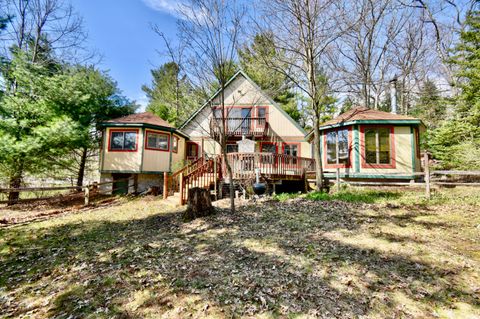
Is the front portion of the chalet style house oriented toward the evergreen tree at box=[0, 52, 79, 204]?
no

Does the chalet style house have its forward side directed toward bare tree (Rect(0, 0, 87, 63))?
no

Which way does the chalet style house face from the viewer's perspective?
toward the camera

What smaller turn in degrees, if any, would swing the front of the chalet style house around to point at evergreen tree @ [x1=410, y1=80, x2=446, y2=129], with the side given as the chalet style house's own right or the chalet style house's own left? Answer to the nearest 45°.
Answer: approximately 135° to the chalet style house's own left

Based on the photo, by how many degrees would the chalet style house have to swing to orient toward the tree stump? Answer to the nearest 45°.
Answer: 0° — it already faces it

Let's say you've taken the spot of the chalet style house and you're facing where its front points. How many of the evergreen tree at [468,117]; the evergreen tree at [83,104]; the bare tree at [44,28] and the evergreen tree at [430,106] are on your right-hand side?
2

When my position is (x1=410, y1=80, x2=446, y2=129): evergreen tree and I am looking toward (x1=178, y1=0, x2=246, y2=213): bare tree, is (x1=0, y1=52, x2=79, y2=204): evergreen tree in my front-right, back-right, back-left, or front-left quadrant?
front-right

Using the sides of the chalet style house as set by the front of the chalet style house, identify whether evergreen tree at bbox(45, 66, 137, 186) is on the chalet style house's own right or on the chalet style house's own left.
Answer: on the chalet style house's own right

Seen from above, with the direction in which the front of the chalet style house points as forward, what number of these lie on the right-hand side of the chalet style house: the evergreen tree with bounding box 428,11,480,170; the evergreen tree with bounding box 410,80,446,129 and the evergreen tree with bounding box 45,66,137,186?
1

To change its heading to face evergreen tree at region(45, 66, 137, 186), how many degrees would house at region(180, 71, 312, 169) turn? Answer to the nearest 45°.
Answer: approximately 45° to its right
